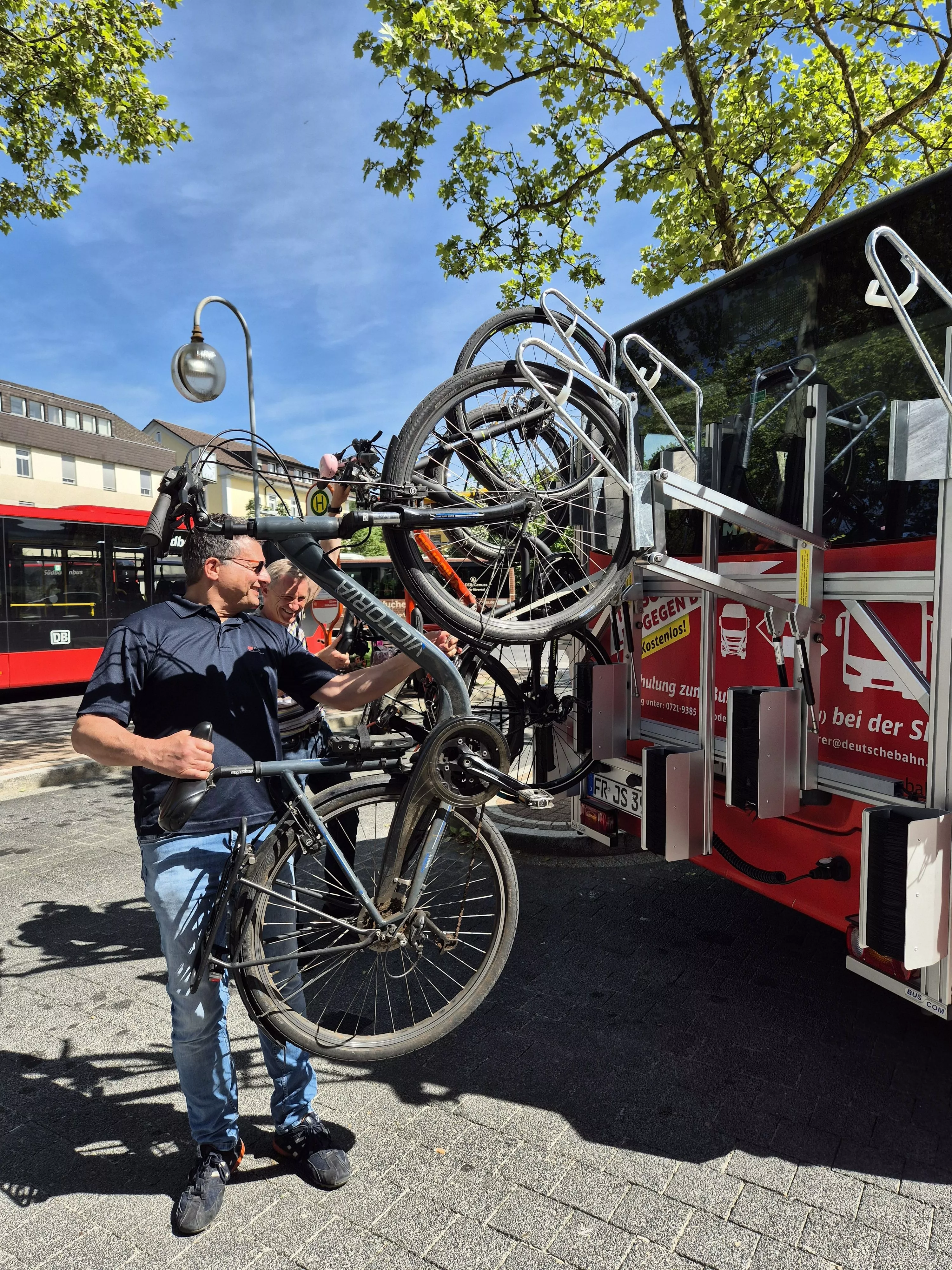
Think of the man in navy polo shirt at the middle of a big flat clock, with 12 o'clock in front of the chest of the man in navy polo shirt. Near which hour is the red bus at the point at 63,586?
The red bus is roughly at 7 o'clock from the man in navy polo shirt.

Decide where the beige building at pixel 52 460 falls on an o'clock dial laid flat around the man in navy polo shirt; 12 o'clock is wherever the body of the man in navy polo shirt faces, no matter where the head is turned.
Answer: The beige building is roughly at 7 o'clock from the man in navy polo shirt.

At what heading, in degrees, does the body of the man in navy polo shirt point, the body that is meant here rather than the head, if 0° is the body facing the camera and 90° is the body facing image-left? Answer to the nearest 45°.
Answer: approximately 315°

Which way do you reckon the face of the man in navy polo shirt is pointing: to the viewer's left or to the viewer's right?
to the viewer's right

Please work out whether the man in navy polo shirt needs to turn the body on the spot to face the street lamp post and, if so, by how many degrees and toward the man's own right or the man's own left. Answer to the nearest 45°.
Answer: approximately 135° to the man's own left
